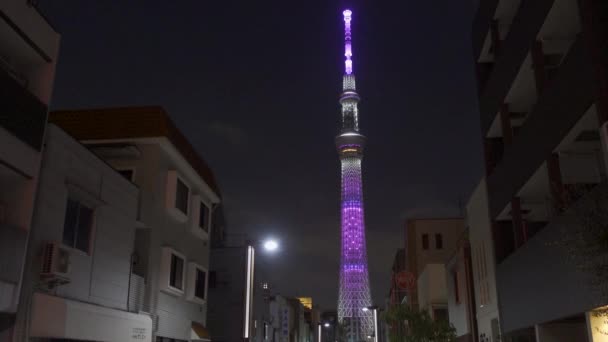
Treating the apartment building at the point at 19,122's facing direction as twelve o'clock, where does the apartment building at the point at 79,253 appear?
the apartment building at the point at 79,253 is roughly at 10 o'clock from the apartment building at the point at 19,122.

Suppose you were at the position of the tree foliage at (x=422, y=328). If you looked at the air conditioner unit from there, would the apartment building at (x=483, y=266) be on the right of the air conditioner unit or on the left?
left

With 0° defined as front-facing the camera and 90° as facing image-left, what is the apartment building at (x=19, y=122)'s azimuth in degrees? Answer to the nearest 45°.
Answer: approximately 270°

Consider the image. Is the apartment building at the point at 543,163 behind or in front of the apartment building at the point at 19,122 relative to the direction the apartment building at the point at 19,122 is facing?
in front

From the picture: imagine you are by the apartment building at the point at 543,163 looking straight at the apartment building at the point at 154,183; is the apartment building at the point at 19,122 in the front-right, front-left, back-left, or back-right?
front-left

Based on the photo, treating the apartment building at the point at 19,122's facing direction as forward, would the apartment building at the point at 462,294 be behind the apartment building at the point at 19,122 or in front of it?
in front

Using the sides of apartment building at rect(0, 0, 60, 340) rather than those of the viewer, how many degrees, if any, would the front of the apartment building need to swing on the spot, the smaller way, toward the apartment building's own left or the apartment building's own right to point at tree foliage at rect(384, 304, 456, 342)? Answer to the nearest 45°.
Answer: approximately 45° to the apartment building's own left

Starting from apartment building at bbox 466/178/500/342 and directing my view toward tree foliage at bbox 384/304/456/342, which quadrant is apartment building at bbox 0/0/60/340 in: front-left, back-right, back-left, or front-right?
back-left

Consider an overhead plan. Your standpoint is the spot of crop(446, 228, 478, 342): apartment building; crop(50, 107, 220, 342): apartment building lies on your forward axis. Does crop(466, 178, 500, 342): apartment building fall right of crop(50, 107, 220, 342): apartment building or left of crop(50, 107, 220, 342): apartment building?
left

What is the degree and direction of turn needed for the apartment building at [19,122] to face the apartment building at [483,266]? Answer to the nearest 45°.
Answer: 0° — it already faces it

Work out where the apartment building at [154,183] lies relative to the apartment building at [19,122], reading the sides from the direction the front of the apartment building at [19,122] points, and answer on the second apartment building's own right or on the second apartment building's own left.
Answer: on the second apartment building's own left

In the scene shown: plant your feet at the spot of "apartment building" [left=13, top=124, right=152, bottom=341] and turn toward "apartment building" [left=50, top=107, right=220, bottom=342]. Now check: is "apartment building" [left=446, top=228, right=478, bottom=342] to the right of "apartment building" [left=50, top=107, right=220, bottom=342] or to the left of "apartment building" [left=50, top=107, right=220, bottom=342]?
right
